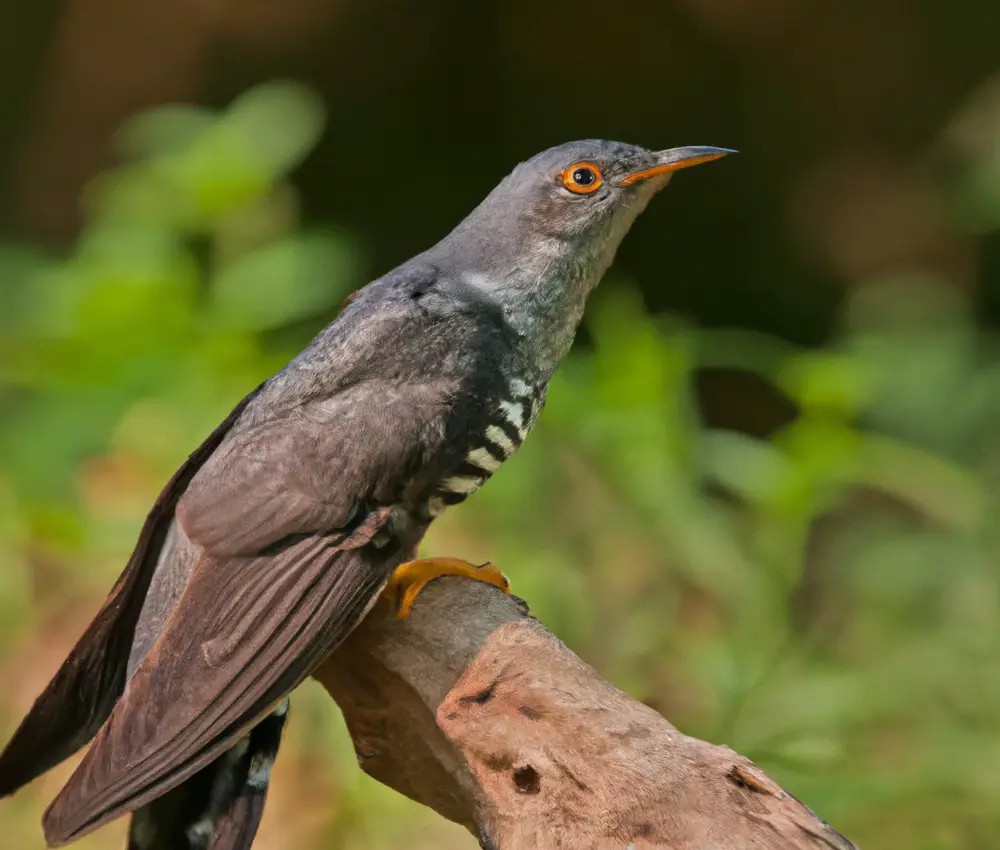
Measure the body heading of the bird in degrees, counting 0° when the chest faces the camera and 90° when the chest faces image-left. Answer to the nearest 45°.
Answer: approximately 270°
